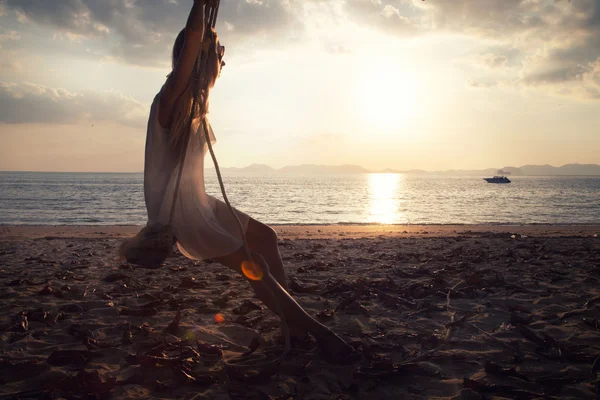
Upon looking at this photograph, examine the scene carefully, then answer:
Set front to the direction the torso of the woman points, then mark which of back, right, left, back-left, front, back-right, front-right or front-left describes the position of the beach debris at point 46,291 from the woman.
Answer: back-left

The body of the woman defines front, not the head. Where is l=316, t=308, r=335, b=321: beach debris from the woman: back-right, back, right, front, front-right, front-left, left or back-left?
front-left

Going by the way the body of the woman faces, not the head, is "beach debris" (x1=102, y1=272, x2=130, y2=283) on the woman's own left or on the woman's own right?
on the woman's own left

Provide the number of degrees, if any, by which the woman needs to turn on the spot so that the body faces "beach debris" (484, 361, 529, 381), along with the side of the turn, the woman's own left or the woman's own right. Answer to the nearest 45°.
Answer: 0° — they already face it

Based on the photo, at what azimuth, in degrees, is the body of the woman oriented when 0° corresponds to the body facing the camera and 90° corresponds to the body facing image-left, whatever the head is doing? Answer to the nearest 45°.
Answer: approximately 270°
